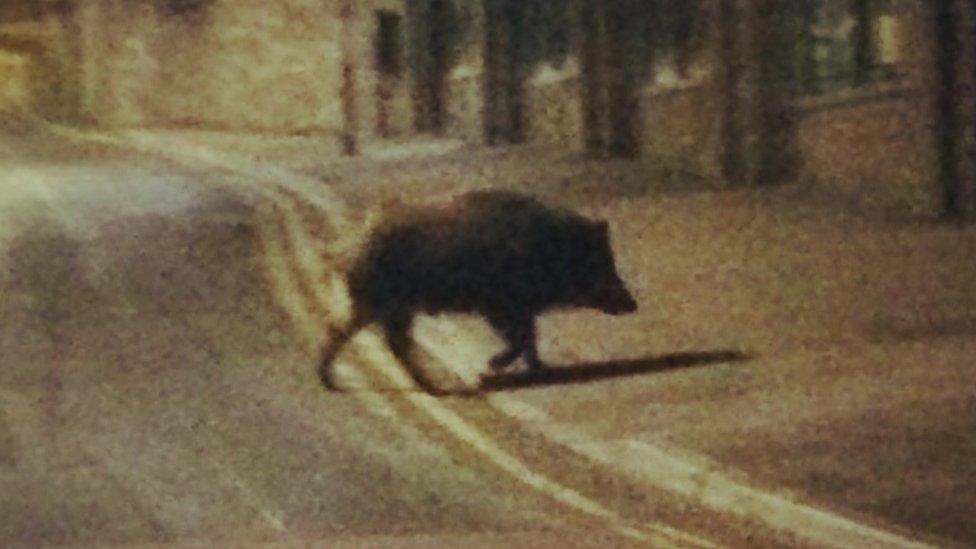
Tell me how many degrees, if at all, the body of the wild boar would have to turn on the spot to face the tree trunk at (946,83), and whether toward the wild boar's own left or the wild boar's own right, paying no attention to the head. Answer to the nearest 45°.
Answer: approximately 45° to the wild boar's own left

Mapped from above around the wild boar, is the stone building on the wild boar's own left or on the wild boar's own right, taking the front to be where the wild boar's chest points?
on the wild boar's own left

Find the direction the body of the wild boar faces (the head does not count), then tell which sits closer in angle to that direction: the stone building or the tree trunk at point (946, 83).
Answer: the tree trunk

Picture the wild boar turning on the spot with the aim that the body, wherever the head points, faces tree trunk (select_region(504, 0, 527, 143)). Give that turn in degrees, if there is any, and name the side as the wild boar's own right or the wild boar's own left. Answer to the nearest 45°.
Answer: approximately 90° to the wild boar's own left

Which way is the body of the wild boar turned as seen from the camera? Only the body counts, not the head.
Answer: to the viewer's right

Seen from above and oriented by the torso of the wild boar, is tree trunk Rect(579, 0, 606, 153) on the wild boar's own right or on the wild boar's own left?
on the wild boar's own left
